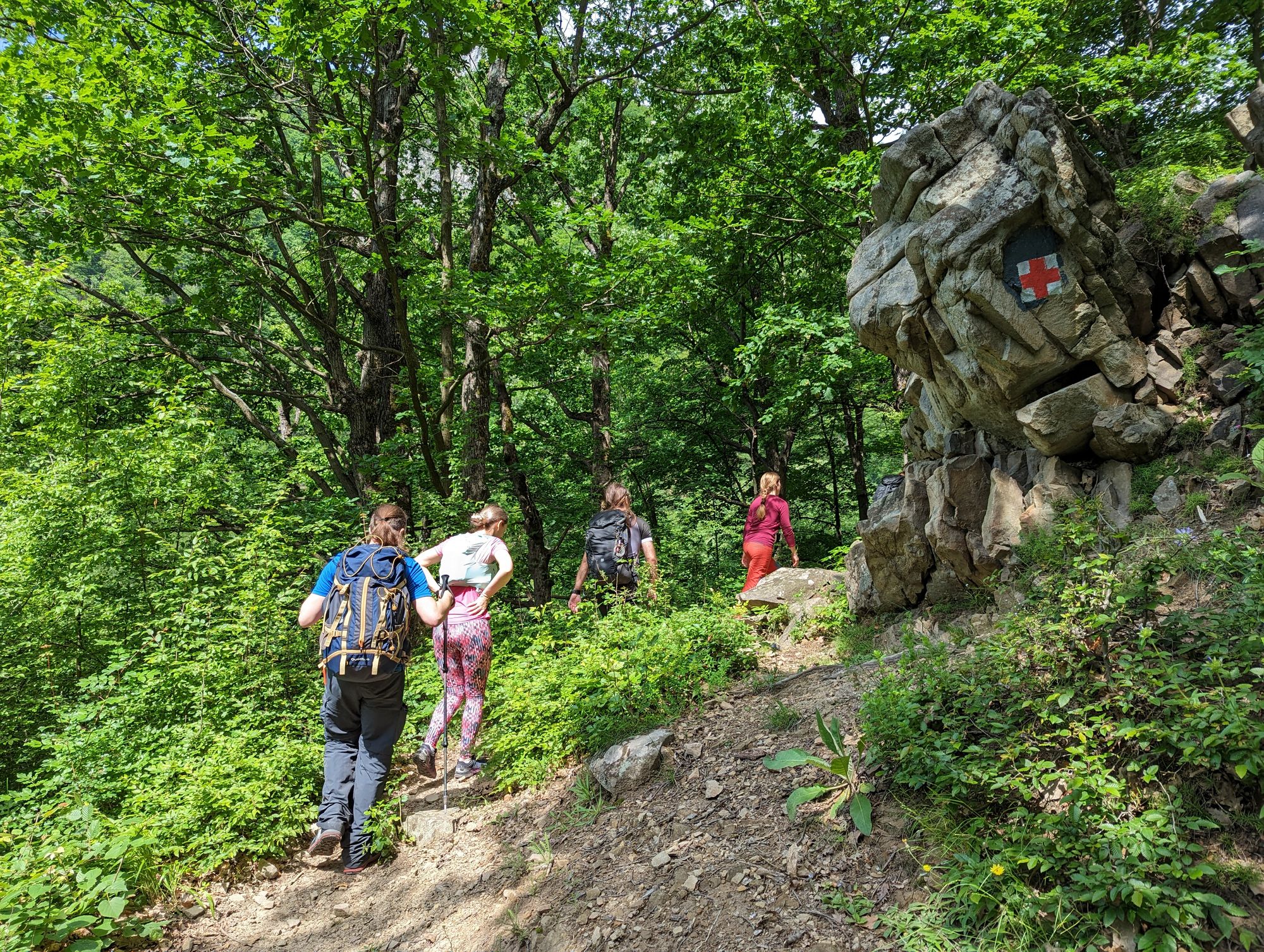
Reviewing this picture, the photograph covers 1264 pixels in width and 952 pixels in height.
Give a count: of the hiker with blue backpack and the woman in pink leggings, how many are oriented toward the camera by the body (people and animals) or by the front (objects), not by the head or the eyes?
0

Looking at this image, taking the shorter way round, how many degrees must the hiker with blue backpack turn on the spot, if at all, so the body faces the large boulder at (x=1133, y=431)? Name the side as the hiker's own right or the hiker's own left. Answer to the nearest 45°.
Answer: approximately 90° to the hiker's own right

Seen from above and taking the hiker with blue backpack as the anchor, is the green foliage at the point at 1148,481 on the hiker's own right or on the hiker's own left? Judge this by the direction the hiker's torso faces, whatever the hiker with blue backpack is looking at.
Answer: on the hiker's own right

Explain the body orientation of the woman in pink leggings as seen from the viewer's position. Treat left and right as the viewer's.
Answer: facing away from the viewer and to the right of the viewer

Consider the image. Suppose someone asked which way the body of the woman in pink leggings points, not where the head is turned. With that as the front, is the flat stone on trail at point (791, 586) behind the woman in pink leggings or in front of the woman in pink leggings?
in front

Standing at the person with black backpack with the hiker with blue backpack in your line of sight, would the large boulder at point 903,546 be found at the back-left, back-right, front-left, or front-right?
back-left

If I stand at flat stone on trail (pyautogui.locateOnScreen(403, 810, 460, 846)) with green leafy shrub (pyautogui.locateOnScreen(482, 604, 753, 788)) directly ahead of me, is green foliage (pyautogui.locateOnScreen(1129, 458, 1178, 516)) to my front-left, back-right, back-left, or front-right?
front-right

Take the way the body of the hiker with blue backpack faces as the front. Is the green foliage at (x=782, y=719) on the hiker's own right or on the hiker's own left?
on the hiker's own right

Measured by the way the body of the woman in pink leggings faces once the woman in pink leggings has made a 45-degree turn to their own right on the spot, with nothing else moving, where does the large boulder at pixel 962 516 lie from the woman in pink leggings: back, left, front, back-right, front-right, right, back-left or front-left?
front

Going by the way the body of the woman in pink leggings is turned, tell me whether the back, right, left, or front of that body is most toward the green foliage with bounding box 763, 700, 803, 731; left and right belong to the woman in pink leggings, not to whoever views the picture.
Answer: right

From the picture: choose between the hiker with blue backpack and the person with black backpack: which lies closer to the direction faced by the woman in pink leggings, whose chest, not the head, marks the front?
the person with black backpack

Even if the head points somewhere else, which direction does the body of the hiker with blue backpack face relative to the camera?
away from the camera

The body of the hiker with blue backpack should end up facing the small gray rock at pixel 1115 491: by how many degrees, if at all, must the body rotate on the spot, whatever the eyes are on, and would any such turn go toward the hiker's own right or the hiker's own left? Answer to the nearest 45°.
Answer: approximately 90° to the hiker's own right
